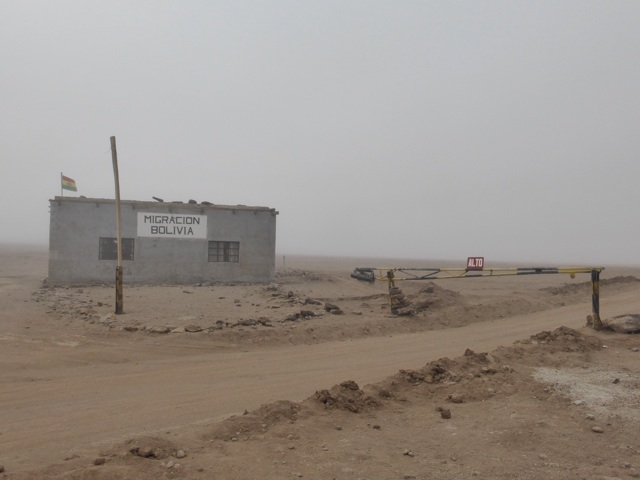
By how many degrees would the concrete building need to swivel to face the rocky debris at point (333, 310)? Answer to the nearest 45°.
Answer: approximately 45° to its left

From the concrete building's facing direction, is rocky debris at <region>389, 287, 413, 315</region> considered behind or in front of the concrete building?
in front

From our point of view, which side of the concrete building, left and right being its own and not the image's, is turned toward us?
front

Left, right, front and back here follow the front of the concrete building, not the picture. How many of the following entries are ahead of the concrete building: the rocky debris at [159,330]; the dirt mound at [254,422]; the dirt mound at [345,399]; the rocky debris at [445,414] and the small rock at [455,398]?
5

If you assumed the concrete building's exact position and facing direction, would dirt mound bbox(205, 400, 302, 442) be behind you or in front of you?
in front

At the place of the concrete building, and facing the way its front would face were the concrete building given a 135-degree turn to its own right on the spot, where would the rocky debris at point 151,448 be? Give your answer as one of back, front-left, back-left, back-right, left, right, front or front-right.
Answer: back-left

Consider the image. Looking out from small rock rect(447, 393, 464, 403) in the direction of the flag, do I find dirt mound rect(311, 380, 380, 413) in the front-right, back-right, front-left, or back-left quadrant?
front-left

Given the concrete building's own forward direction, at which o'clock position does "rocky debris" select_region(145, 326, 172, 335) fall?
The rocky debris is roughly at 12 o'clock from the concrete building.

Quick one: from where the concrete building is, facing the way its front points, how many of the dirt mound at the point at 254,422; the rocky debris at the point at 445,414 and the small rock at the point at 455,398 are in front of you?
3

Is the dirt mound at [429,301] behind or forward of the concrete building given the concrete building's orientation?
forward

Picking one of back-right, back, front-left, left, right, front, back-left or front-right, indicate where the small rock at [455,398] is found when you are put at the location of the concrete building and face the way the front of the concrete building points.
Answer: front

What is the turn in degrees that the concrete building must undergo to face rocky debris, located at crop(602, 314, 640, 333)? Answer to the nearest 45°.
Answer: approximately 45° to its left

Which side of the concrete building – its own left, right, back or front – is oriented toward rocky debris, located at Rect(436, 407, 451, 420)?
front
